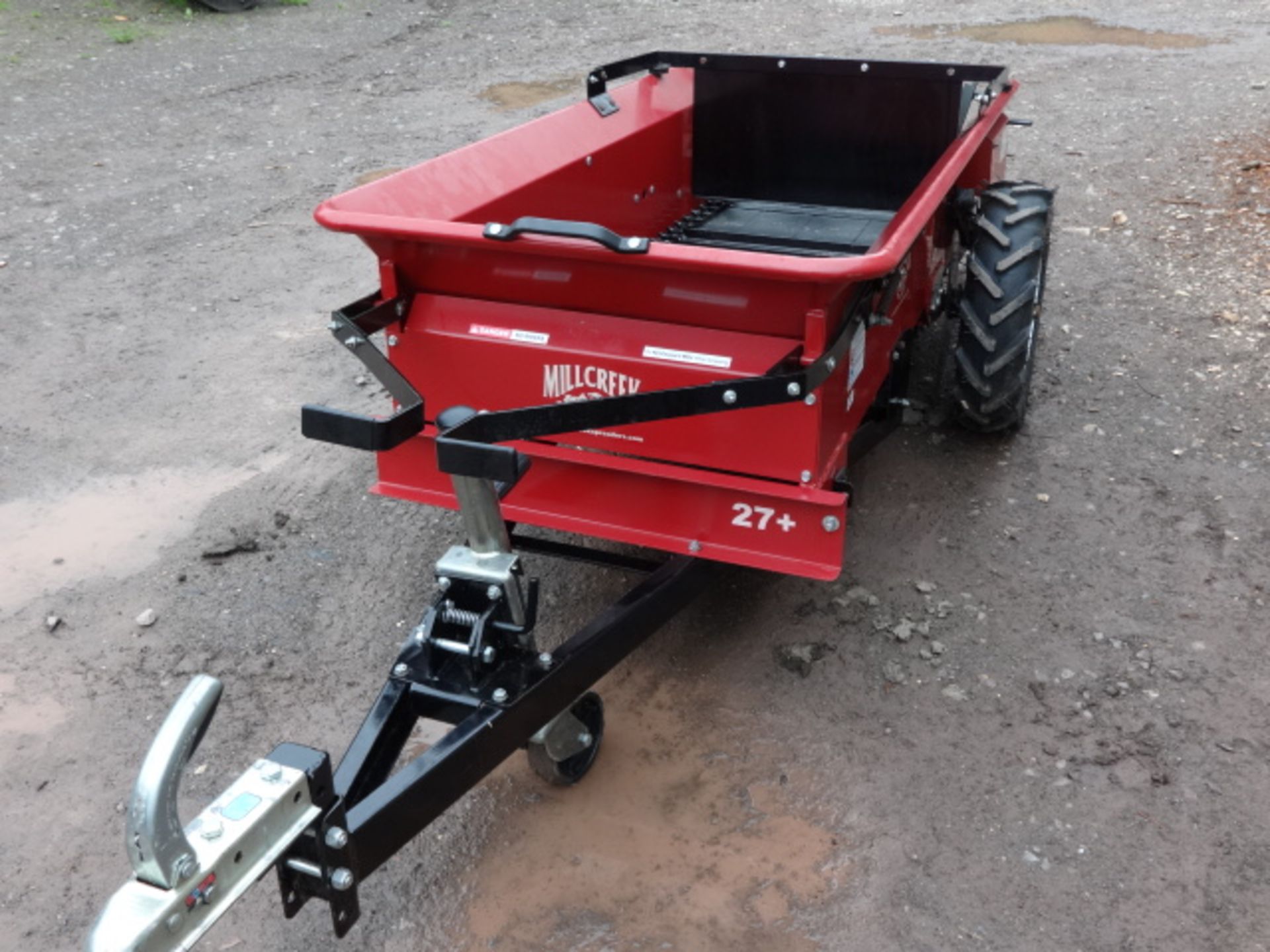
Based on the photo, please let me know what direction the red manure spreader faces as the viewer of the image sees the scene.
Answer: facing the viewer and to the left of the viewer
